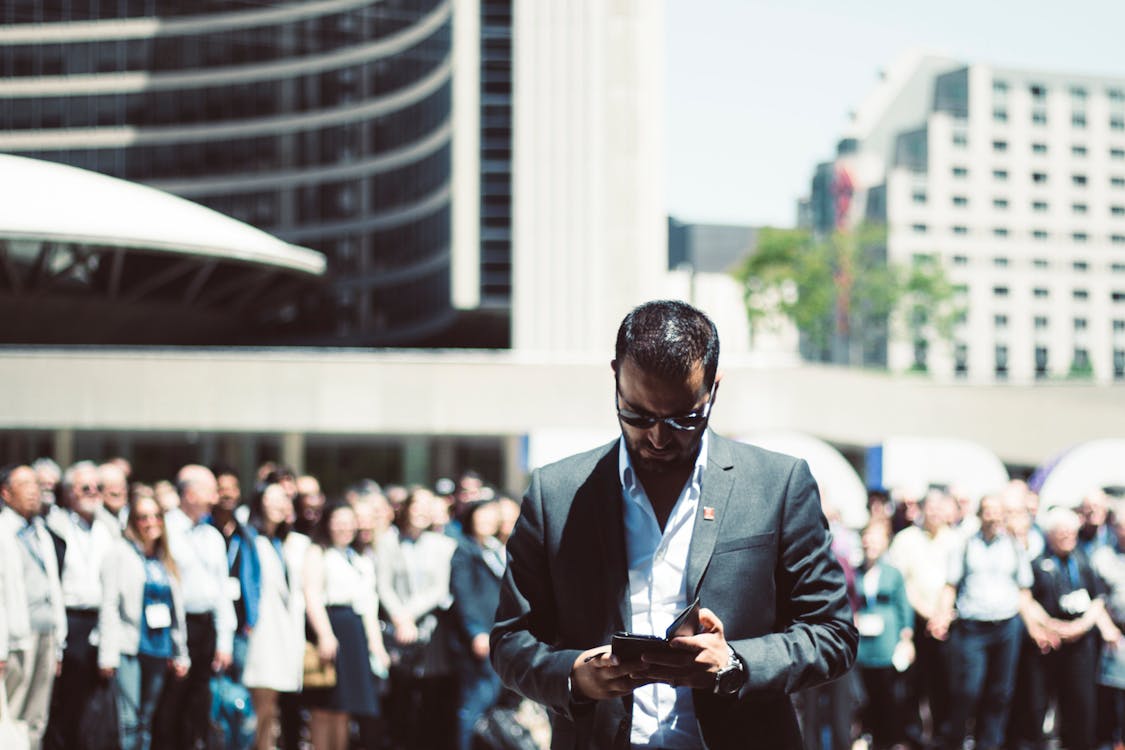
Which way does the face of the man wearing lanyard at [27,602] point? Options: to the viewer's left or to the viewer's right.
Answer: to the viewer's right

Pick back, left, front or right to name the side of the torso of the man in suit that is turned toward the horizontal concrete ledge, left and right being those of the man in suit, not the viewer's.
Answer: back

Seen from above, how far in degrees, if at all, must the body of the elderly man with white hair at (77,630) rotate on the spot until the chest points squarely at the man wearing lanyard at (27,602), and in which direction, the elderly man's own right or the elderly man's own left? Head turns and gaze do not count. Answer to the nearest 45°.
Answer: approximately 90° to the elderly man's own right

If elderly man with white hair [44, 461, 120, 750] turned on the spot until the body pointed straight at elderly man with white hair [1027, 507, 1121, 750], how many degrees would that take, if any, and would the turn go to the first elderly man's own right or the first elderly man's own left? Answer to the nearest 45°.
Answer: approximately 45° to the first elderly man's own left

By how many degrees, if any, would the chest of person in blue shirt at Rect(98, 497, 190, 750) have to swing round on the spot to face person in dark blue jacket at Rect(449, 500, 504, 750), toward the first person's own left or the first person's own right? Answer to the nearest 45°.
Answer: approximately 45° to the first person's own left

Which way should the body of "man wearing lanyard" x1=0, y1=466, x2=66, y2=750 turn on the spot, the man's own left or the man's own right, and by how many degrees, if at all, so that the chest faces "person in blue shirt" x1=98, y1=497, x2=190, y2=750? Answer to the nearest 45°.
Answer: approximately 45° to the man's own left

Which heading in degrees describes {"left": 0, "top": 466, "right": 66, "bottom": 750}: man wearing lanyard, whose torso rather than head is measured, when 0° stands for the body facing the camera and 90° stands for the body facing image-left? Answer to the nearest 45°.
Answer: approximately 315°

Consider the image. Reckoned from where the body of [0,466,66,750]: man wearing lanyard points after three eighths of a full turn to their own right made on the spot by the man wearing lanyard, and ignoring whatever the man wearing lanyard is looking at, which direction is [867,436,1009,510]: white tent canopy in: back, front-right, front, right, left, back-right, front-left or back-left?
back-right

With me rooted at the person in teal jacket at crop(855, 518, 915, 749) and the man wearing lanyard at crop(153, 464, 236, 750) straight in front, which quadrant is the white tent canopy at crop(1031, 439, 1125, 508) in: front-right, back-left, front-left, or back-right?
back-right

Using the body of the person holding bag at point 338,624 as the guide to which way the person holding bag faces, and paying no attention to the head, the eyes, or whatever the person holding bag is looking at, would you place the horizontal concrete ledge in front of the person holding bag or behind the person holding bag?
behind

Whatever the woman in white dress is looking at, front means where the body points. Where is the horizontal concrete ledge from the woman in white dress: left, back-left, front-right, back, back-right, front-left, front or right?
back-left

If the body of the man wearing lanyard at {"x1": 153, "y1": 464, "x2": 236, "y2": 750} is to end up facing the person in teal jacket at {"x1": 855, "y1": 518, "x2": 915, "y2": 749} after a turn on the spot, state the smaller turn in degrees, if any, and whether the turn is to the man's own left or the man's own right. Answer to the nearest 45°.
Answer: approximately 45° to the man's own left

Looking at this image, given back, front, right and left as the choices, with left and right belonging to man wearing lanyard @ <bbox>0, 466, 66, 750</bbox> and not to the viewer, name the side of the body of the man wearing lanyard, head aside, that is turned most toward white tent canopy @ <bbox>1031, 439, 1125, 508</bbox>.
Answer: left
